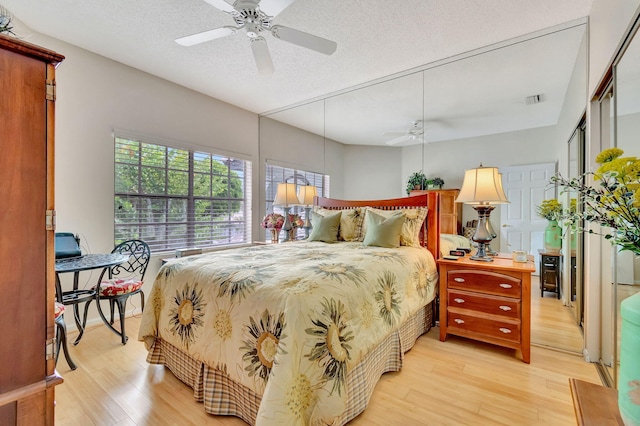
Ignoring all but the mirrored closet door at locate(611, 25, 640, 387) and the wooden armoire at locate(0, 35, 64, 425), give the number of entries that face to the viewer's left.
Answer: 1

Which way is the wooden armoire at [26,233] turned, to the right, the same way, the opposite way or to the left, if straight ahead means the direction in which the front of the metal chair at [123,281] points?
the opposite way

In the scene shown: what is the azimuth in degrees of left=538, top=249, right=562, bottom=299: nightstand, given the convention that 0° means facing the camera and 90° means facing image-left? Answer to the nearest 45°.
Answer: approximately 45°

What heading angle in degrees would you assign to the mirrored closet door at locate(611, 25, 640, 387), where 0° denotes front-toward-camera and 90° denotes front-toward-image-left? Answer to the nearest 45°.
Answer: approximately 90°

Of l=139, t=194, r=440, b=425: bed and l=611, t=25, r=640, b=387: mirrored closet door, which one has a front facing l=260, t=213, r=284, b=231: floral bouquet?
the mirrored closet door

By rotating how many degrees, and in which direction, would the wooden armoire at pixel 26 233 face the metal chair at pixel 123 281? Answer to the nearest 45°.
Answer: approximately 45° to its left

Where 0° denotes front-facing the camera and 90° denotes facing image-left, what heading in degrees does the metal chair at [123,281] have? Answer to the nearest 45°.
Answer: approximately 45°
